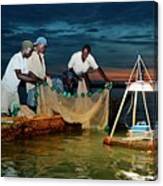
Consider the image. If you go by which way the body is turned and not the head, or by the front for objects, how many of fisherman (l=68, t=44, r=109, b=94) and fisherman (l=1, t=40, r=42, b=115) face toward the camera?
1

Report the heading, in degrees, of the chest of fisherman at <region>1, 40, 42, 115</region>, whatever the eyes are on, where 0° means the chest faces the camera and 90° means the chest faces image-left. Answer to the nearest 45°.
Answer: approximately 270°

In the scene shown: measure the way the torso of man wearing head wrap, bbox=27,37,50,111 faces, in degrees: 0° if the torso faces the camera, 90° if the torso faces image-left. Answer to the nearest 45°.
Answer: approximately 315°

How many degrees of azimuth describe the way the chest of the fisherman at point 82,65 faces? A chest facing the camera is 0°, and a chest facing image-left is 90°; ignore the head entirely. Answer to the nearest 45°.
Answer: approximately 0°

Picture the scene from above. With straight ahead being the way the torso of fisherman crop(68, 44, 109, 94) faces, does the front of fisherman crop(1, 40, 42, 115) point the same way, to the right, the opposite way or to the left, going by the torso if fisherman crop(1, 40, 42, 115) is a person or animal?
to the left
